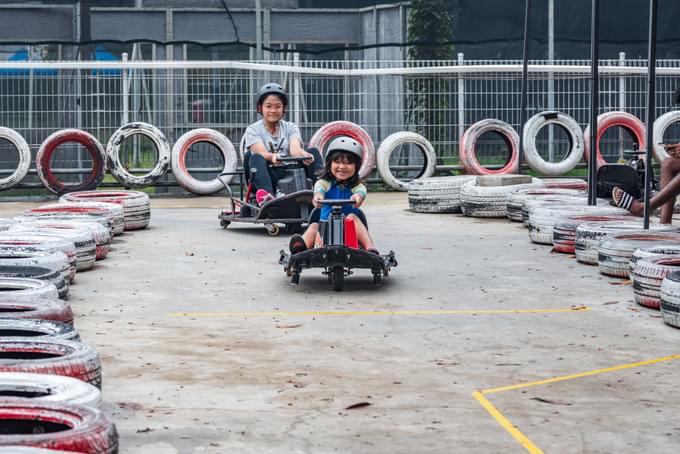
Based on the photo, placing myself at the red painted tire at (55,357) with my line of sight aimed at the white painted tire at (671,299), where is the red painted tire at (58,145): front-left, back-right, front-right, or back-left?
front-left

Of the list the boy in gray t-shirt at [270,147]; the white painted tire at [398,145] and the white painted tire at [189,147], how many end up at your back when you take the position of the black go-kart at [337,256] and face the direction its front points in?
3

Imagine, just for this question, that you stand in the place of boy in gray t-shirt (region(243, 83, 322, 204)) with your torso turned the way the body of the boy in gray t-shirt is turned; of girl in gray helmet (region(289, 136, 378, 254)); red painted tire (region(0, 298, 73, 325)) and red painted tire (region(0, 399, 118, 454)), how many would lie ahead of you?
3

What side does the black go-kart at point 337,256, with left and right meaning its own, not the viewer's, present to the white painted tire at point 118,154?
back

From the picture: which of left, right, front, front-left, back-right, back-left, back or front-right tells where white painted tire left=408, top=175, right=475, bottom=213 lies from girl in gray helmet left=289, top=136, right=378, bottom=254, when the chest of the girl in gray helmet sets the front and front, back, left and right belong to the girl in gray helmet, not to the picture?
back

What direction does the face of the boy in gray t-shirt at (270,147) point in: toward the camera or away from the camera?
toward the camera

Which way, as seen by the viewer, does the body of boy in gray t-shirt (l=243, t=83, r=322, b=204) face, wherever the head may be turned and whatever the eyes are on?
toward the camera

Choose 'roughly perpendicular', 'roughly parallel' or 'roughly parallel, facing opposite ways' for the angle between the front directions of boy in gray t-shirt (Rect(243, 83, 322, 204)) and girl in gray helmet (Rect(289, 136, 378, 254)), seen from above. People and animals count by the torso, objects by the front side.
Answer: roughly parallel

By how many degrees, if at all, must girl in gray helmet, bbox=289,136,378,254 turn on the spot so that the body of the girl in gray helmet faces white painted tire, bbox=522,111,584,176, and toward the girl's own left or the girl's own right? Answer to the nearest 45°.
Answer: approximately 180°

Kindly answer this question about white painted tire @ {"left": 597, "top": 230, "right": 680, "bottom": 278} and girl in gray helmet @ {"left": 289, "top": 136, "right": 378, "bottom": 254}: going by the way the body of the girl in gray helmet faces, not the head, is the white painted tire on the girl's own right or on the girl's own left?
on the girl's own left

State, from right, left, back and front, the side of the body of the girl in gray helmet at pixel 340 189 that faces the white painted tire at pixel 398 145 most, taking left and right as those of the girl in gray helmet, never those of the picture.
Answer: back

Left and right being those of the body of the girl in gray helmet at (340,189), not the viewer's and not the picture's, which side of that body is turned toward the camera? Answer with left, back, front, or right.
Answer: front
